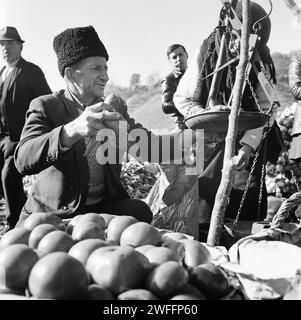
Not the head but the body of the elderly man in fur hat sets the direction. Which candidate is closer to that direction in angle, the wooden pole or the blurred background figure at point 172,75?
the wooden pole

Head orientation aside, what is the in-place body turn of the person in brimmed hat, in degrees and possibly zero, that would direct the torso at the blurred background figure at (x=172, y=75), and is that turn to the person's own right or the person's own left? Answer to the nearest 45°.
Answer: approximately 135° to the person's own left

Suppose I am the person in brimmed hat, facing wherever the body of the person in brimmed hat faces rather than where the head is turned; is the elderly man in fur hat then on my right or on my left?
on my left

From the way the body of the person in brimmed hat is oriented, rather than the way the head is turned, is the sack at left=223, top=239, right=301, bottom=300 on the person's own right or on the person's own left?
on the person's own left

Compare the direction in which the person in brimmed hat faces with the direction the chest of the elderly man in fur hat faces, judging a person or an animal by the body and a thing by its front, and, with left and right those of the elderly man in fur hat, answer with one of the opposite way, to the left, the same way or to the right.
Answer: to the right

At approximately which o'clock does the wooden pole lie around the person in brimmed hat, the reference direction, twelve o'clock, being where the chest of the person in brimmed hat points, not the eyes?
The wooden pole is roughly at 10 o'clock from the person in brimmed hat.

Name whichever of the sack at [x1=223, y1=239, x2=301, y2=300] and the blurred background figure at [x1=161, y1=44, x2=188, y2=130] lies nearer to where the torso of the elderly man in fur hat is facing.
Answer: the sack
